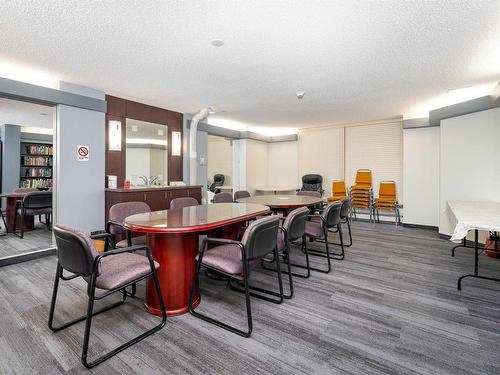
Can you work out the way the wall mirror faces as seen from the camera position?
facing the viewer and to the right of the viewer

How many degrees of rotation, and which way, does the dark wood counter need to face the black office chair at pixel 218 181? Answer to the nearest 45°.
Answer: approximately 90° to its left

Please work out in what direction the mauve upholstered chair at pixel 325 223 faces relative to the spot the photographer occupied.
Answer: facing away from the viewer and to the left of the viewer

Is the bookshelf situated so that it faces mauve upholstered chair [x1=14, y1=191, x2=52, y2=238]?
yes

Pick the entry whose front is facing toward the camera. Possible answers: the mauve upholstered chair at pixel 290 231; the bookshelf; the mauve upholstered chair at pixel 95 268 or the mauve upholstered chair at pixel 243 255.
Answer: the bookshelf

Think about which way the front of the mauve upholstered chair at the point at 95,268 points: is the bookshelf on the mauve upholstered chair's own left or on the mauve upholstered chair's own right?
on the mauve upholstered chair's own left

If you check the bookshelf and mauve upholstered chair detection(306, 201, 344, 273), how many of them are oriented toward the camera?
1

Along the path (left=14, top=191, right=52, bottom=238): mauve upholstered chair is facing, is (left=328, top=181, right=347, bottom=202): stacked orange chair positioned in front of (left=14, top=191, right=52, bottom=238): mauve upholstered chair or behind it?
behind

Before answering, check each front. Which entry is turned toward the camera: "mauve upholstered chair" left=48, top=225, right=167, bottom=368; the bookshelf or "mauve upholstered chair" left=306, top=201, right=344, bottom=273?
the bookshelf

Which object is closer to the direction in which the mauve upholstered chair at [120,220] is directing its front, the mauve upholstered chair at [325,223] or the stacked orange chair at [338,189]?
the mauve upholstered chair

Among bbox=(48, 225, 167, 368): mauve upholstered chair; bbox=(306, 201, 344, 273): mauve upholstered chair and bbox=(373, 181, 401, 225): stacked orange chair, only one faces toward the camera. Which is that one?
the stacked orange chair
